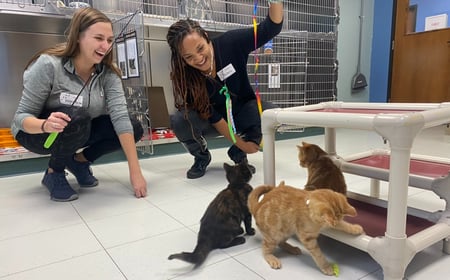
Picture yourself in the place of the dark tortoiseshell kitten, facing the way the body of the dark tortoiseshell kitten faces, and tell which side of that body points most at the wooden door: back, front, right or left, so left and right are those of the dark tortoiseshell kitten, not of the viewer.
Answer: front

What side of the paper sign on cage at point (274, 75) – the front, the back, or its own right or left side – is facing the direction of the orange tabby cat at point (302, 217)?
front

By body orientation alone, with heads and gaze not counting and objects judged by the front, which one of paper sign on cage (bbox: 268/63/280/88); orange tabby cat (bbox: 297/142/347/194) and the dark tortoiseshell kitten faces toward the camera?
the paper sign on cage

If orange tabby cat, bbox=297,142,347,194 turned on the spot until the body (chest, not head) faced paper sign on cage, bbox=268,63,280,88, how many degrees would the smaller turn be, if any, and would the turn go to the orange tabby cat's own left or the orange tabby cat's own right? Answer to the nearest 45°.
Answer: approximately 90° to the orange tabby cat's own right

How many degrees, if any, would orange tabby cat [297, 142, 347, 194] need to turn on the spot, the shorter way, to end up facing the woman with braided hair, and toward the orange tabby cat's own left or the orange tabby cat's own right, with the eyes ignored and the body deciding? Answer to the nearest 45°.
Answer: approximately 45° to the orange tabby cat's own right

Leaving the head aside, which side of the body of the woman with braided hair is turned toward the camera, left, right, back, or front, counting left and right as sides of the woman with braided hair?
front

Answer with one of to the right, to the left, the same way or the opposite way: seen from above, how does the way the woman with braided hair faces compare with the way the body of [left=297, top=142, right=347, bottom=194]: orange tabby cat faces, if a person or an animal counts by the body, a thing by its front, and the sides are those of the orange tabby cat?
to the left

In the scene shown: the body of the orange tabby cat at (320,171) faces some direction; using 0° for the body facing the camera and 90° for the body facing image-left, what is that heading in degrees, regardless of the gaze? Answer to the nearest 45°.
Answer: approximately 90°

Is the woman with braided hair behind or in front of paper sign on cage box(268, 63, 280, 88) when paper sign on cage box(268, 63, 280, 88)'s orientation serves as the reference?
in front

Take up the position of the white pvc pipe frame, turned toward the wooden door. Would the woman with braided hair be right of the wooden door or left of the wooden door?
left

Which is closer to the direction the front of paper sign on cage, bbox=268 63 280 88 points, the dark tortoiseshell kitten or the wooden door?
the dark tortoiseshell kitten

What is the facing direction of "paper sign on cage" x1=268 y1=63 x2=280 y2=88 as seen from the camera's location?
facing the viewer

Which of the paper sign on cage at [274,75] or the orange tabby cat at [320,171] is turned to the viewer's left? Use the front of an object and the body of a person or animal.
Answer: the orange tabby cat

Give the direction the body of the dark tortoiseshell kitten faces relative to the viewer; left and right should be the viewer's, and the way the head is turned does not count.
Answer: facing away from the viewer and to the right of the viewer

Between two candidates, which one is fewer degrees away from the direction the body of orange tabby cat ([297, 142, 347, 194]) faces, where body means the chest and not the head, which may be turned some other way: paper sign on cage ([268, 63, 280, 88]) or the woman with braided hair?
the woman with braided hair

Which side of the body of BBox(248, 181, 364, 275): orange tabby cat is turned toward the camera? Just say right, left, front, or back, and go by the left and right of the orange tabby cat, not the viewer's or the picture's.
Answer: right
